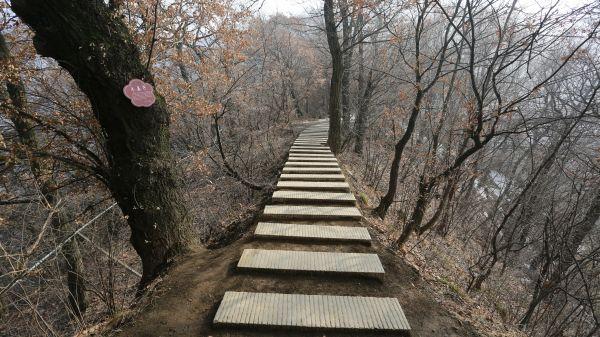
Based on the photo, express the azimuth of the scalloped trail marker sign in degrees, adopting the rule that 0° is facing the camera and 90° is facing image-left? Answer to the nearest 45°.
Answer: approximately 0°

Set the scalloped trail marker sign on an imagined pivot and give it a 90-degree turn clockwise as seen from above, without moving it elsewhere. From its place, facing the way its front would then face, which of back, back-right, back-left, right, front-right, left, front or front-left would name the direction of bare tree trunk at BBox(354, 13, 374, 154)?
back-right

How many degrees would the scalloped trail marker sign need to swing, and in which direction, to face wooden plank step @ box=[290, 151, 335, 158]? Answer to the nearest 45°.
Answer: approximately 135° to its left

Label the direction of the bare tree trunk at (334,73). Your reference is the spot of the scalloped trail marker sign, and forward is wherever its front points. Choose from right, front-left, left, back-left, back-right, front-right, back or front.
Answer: back-left
